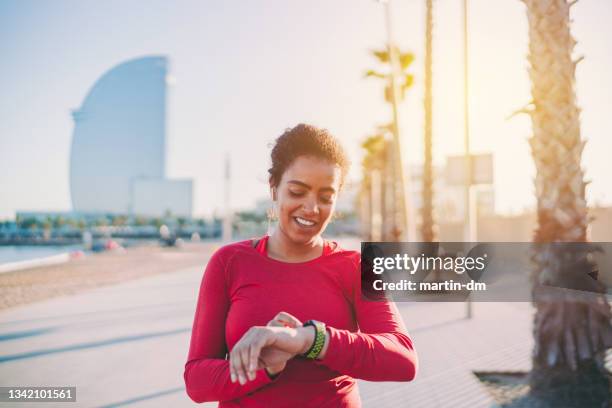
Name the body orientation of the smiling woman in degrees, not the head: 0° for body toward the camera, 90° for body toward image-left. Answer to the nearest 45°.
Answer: approximately 0°
